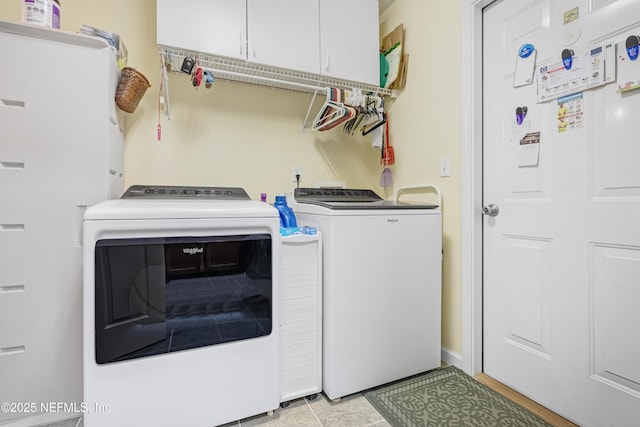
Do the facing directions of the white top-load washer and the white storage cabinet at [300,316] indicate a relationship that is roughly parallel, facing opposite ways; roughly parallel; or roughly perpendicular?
roughly parallel

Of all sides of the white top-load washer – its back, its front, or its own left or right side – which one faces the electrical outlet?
back

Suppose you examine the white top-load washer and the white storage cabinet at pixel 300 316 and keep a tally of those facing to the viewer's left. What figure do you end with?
0

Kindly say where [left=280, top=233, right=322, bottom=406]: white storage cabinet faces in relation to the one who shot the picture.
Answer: facing the viewer and to the right of the viewer

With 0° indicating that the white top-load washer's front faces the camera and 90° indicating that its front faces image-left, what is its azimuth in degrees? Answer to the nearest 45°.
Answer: approximately 315°

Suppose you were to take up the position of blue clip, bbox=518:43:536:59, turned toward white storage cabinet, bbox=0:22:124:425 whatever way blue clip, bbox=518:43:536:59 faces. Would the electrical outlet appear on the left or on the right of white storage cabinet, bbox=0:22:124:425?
right

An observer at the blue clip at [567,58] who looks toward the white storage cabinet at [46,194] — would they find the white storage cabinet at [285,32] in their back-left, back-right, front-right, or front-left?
front-right
